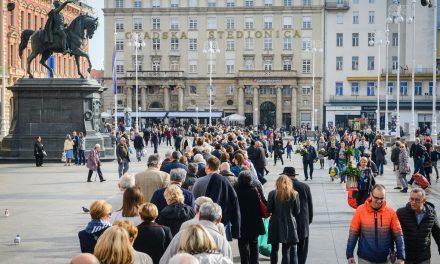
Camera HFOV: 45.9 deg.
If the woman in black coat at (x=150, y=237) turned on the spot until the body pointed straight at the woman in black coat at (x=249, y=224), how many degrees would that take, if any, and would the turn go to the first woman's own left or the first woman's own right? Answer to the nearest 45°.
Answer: approximately 45° to the first woman's own right

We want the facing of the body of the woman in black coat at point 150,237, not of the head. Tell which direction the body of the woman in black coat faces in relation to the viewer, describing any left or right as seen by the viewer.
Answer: facing away from the viewer

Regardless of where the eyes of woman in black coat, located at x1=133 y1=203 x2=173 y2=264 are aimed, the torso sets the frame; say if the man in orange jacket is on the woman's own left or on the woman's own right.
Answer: on the woman's own right

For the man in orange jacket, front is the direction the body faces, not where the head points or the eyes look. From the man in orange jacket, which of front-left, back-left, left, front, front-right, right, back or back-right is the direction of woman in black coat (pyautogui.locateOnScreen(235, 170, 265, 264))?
back-right

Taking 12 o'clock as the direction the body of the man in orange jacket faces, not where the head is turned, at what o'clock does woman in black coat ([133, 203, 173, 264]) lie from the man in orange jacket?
The woman in black coat is roughly at 2 o'clock from the man in orange jacket.

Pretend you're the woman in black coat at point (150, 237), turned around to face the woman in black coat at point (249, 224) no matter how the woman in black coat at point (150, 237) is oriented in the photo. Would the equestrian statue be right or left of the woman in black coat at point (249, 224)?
left

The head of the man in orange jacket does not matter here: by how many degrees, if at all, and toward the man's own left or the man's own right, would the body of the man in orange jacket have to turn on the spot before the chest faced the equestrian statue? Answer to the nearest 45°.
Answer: approximately 135° to the man's own right

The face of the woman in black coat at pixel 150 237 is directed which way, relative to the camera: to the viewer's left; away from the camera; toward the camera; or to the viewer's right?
away from the camera
